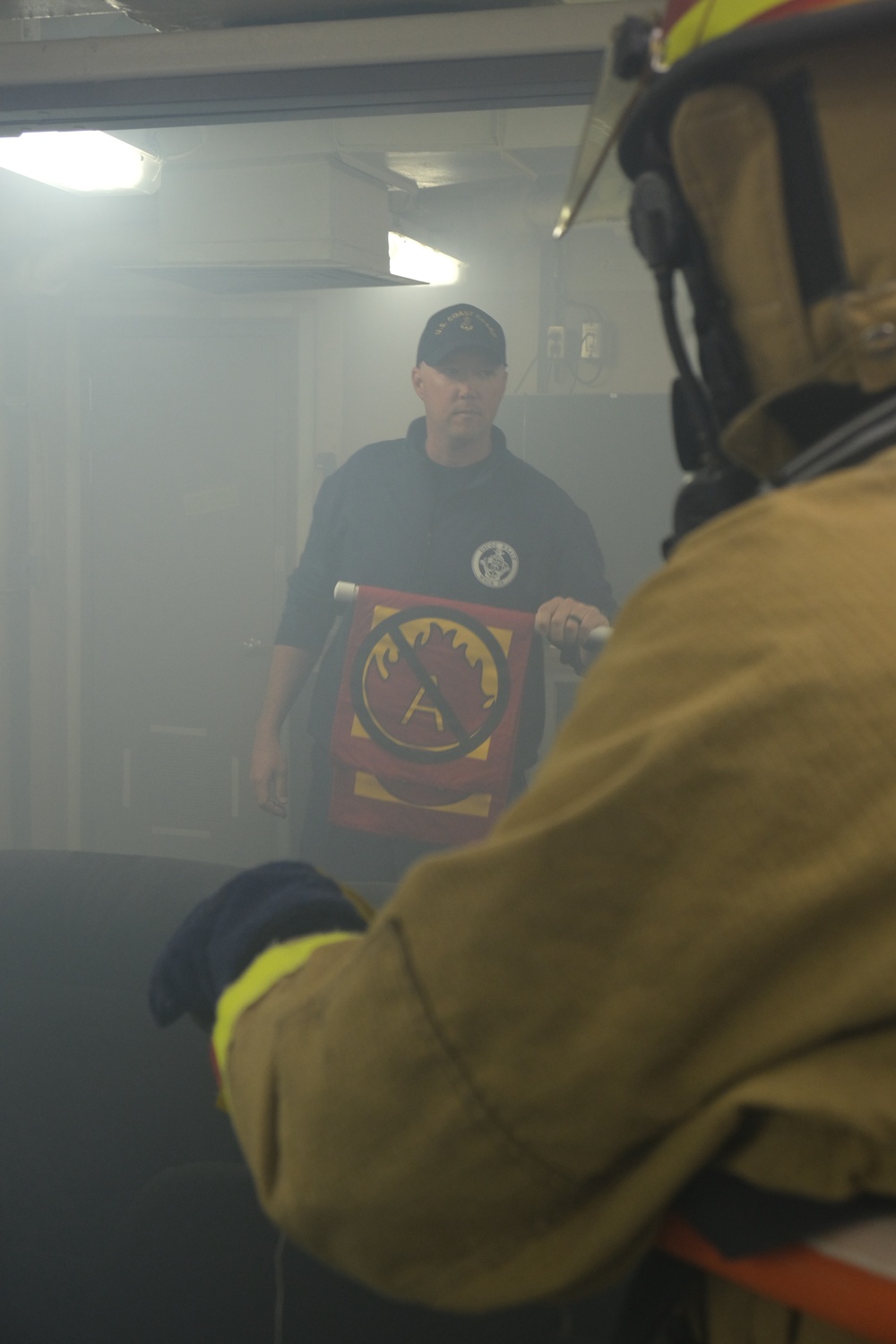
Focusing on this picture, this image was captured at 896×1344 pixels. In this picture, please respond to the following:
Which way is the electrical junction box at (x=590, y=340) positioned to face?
toward the camera

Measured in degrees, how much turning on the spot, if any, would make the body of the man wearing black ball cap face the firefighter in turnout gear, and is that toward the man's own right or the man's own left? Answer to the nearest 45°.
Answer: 0° — they already face them

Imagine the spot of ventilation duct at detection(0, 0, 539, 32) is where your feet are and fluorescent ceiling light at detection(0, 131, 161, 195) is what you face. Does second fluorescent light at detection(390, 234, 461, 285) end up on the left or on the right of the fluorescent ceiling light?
right

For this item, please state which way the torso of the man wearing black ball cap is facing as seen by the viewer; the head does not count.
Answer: toward the camera

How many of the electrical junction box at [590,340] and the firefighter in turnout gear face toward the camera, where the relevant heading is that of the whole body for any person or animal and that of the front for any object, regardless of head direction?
1

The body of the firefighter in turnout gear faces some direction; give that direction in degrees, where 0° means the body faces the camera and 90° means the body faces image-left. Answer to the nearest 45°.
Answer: approximately 135°

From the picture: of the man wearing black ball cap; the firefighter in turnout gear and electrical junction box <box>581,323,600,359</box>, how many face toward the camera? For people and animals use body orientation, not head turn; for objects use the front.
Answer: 2

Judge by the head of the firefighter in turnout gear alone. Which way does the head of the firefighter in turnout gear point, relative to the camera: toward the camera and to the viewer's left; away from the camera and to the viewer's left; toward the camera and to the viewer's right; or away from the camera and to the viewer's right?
away from the camera and to the viewer's left

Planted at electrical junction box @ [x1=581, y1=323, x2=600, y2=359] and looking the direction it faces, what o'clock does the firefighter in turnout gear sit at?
The firefighter in turnout gear is roughly at 12 o'clock from the electrical junction box.

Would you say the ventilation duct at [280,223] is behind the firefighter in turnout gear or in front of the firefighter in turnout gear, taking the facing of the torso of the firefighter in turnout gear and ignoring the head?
in front
